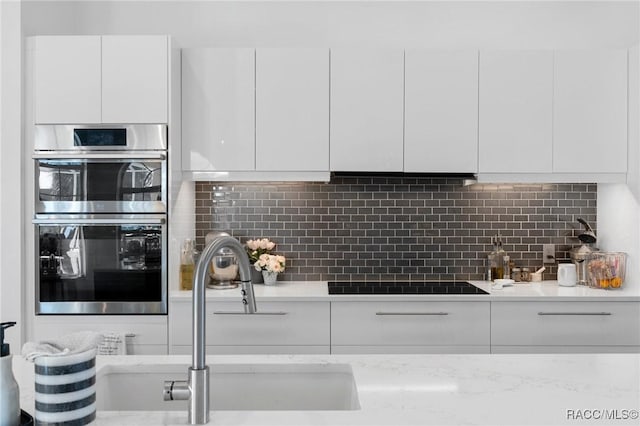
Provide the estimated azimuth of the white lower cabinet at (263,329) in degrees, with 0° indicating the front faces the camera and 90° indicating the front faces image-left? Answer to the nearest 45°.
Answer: approximately 0°

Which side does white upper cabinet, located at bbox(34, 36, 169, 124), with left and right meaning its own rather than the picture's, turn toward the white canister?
left

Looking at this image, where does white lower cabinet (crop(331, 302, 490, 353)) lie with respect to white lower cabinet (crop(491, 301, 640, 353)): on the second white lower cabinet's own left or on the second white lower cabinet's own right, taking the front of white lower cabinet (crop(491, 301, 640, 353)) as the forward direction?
on the second white lower cabinet's own right

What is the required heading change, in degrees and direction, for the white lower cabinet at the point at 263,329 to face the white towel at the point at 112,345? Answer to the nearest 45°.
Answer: approximately 90° to its right

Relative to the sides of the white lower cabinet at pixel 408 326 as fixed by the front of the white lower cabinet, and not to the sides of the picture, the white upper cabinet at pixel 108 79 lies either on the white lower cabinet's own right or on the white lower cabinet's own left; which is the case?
on the white lower cabinet's own right

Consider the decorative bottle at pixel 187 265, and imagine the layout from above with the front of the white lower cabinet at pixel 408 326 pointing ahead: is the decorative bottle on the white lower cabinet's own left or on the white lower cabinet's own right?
on the white lower cabinet's own right

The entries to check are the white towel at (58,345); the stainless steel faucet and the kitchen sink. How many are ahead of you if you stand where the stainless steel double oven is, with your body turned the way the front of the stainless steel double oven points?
3

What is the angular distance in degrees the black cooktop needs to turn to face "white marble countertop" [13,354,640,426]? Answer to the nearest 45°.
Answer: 0° — it already faces it

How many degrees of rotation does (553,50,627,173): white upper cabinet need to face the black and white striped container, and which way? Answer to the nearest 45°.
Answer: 0° — it already faces it

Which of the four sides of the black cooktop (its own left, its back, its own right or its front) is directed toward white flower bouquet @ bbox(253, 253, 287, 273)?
right
